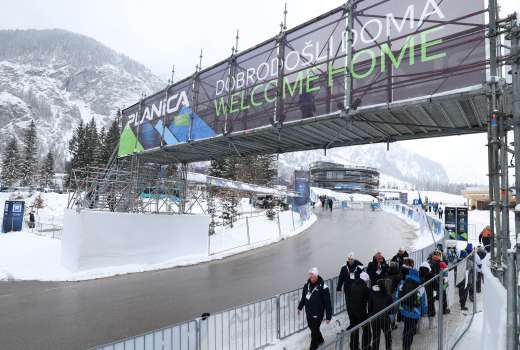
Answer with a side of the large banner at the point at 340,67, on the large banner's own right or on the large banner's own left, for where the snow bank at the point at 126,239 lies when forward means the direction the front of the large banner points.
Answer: on the large banner's own right

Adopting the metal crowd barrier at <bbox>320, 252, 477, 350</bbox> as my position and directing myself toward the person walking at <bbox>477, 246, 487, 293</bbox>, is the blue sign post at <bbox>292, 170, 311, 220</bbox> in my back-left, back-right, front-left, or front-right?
front-left

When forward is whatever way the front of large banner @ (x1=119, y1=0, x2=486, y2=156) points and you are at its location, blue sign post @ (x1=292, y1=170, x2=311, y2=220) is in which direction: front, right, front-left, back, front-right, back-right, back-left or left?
back-right

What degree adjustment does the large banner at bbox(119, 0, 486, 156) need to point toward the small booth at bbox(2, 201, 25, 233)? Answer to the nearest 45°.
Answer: approximately 90° to its right

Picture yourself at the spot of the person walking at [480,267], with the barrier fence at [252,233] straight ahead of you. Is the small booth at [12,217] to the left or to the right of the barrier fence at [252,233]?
left

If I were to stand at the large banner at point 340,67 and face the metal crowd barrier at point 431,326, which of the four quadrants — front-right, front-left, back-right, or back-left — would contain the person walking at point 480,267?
front-left
